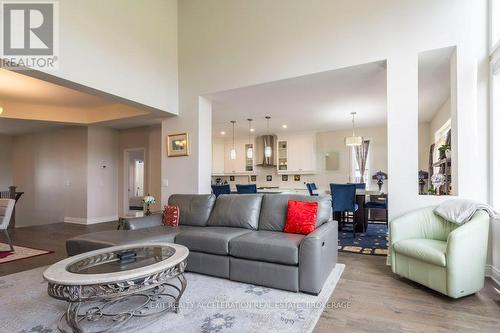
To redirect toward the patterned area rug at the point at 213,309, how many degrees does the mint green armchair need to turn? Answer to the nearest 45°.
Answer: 0° — it already faces it

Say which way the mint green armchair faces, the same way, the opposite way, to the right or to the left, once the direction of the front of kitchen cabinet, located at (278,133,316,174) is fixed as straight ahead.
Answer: to the right

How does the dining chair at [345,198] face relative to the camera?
away from the camera

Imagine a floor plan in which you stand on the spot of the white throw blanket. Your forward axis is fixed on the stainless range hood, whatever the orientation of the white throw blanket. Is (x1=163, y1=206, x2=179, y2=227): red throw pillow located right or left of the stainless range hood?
left

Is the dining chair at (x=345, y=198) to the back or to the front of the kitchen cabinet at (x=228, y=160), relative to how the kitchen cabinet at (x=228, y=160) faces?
to the front

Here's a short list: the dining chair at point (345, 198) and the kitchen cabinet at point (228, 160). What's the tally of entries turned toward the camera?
1

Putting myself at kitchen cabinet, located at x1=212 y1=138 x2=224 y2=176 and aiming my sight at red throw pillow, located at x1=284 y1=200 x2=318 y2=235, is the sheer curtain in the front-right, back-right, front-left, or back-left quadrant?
front-left

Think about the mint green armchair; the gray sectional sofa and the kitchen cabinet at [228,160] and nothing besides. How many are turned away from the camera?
0

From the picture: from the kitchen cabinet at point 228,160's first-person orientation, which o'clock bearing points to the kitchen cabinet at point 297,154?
the kitchen cabinet at point 297,154 is roughly at 10 o'clock from the kitchen cabinet at point 228,160.

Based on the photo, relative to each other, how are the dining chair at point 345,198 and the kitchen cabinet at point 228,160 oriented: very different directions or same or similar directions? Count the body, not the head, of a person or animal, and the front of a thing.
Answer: very different directions

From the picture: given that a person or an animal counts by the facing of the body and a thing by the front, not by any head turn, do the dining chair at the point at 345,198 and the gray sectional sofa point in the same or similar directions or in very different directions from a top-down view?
very different directions

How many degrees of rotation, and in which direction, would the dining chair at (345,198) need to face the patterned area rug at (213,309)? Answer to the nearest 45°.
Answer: approximately 180°

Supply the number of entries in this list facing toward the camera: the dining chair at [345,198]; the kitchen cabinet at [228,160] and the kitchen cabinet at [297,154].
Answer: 2

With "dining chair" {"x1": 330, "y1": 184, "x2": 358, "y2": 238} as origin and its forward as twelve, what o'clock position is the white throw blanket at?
The white throw blanket is roughly at 5 o'clock from the dining chair.

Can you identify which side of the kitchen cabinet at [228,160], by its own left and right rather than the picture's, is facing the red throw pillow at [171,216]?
front

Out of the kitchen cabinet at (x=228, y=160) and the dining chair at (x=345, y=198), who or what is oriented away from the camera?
the dining chair

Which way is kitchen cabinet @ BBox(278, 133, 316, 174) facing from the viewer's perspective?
toward the camera

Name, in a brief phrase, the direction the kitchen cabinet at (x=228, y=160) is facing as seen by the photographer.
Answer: facing the viewer

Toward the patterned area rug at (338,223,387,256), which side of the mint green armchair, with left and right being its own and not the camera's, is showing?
right
